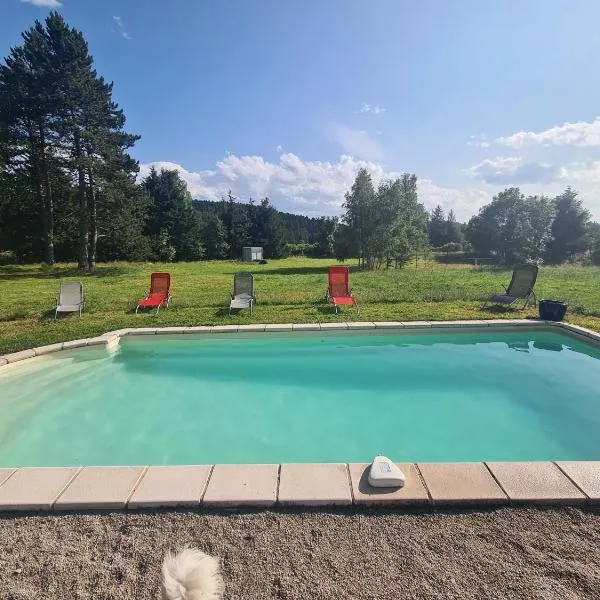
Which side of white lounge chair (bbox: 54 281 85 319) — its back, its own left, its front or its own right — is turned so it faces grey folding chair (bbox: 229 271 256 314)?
left

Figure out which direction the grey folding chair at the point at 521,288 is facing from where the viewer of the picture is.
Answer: facing the viewer and to the left of the viewer

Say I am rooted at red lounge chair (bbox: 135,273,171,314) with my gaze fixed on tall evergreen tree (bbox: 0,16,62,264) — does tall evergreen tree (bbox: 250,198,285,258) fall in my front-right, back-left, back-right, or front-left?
front-right

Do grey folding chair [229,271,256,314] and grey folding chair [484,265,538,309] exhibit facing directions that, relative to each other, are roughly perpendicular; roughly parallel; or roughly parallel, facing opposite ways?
roughly perpendicular

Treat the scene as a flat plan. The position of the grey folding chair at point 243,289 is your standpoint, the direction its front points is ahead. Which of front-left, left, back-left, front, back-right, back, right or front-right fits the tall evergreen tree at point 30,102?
back-right

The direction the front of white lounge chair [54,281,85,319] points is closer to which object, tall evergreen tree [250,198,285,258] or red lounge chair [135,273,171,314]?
the red lounge chair

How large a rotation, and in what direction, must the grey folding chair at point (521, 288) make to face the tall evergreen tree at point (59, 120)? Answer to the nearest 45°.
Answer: approximately 45° to its right

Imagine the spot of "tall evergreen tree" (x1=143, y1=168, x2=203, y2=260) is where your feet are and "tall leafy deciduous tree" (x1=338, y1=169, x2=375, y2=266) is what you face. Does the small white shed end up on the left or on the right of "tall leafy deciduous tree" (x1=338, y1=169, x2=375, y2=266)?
left

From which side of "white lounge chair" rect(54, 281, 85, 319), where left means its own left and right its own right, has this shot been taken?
front

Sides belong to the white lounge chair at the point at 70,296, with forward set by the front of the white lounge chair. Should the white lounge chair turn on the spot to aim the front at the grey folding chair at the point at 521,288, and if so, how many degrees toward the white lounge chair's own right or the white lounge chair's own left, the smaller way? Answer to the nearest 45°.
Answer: approximately 45° to the white lounge chair's own left

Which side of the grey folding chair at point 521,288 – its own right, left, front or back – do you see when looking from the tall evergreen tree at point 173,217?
right

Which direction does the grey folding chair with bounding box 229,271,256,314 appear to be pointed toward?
toward the camera

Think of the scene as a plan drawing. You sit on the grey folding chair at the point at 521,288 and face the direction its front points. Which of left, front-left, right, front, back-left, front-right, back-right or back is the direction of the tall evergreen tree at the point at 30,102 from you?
front-right

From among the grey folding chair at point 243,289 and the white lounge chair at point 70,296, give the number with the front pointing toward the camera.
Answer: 2
